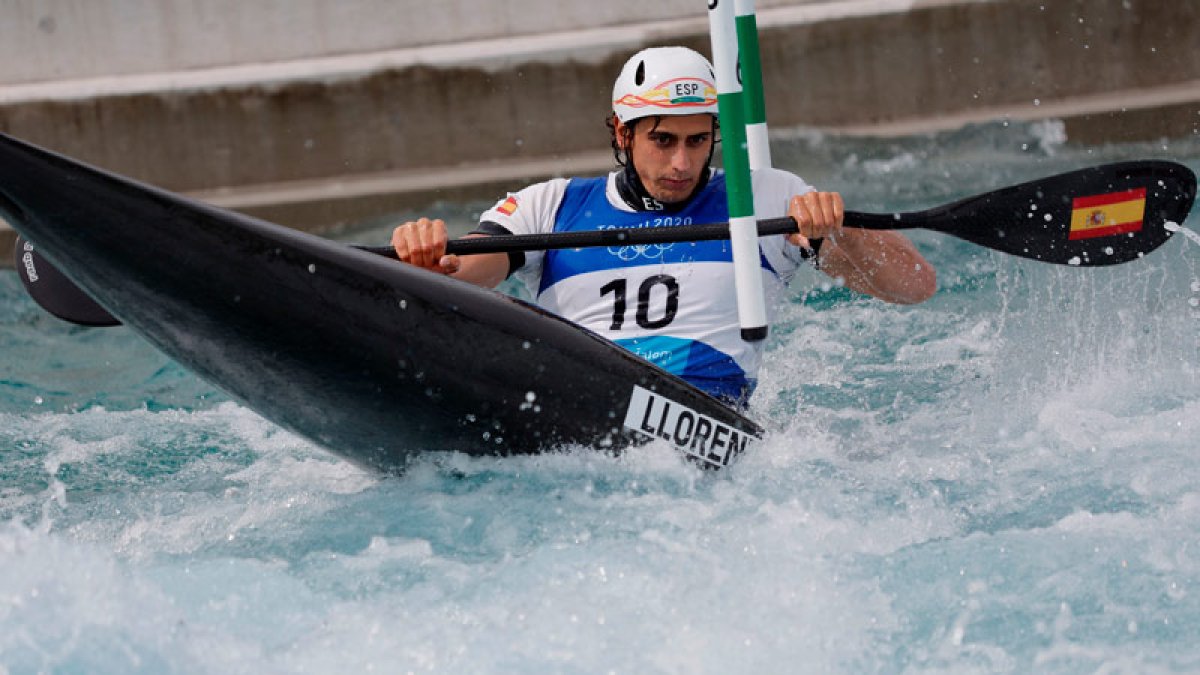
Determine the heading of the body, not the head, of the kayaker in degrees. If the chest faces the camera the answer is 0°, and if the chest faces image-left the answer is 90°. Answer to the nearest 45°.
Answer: approximately 0°

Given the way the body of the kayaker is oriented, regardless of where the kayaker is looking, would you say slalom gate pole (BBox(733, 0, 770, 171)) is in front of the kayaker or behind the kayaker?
behind
